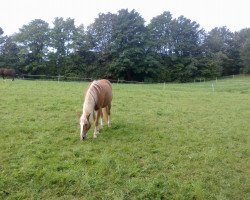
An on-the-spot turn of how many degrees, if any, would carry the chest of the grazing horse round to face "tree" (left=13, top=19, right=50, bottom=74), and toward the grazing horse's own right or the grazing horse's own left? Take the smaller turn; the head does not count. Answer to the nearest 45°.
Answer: approximately 135° to the grazing horse's own right

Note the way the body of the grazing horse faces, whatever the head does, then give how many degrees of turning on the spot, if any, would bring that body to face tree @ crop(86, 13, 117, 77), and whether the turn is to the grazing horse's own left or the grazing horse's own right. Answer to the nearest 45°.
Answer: approximately 135° to the grazing horse's own right

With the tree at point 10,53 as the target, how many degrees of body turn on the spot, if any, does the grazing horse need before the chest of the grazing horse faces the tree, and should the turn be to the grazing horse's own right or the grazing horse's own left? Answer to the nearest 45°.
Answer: approximately 135° to the grazing horse's own right

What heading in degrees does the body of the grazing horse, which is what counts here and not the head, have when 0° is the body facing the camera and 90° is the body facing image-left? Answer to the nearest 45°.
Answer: approximately 45°

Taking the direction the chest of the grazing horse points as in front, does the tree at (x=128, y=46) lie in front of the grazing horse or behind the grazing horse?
behind

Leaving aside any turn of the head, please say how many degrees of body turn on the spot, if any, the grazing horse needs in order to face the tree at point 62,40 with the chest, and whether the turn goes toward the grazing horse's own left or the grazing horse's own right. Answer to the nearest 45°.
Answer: approximately 135° to the grazing horse's own right
